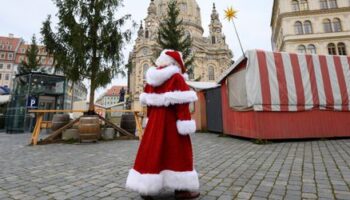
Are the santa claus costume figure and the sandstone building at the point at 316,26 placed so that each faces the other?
yes

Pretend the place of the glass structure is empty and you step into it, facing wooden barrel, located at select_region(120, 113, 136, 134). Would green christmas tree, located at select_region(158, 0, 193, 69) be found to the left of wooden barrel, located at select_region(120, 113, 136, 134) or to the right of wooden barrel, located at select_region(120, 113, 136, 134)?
left

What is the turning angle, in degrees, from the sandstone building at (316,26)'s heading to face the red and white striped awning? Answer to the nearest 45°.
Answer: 0° — it already faces it

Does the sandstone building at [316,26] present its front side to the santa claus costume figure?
yes

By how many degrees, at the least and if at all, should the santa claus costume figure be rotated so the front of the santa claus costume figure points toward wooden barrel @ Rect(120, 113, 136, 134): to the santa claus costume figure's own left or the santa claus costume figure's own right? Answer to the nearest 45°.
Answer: approximately 45° to the santa claus costume figure's own left

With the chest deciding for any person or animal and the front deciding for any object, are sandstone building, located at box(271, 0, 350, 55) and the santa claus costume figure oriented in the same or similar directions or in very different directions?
very different directions

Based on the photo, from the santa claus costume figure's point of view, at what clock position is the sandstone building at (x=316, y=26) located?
The sandstone building is roughly at 12 o'clock from the santa claus costume figure.

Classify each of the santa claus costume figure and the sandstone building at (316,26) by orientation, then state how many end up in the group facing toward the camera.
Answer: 1

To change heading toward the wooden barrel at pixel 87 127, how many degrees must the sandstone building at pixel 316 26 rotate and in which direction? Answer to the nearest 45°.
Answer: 0° — it already faces it

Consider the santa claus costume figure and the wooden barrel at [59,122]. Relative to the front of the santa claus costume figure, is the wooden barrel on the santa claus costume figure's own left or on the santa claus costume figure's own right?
on the santa claus costume figure's own left

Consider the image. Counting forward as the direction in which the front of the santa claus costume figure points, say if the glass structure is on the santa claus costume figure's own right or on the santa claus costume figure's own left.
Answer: on the santa claus costume figure's own left

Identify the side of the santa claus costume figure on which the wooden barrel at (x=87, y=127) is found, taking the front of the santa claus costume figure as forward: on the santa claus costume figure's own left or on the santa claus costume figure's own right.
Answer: on the santa claus costume figure's own left

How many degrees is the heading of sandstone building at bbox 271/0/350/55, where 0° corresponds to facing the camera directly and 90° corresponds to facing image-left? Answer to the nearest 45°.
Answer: approximately 0°
